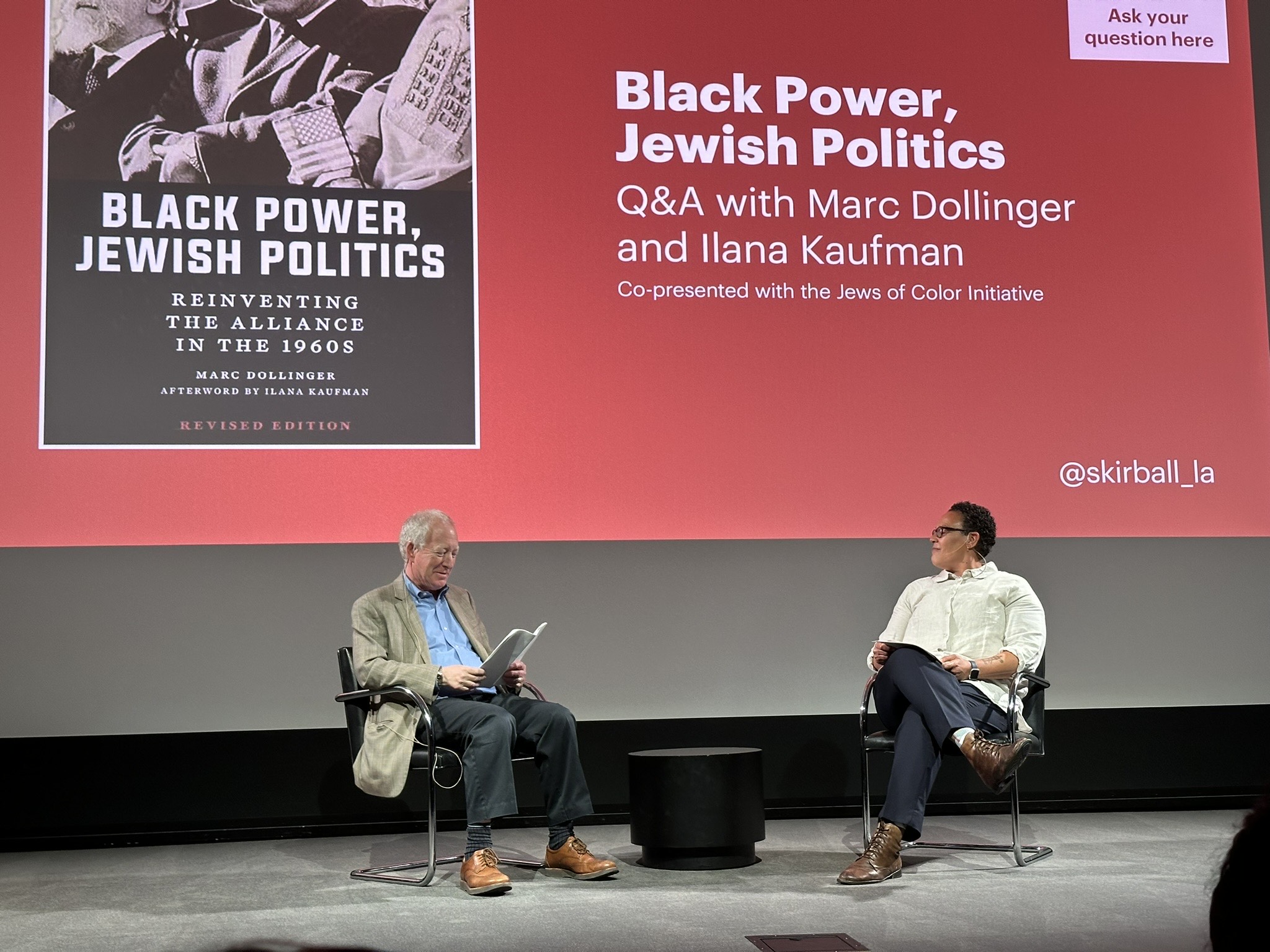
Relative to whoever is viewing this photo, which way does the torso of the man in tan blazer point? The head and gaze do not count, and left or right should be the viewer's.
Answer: facing the viewer and to the right of the viewer

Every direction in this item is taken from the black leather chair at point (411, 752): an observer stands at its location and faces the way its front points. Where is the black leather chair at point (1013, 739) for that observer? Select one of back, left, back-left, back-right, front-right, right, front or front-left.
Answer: front-left

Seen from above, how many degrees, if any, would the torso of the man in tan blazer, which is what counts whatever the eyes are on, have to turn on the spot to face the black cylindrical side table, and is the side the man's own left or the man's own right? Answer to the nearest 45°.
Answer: approximately 45° to the man's own left

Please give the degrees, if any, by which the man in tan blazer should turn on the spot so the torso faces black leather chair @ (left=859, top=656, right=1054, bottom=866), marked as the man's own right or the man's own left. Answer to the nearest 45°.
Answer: approximately 45° to the man's own left

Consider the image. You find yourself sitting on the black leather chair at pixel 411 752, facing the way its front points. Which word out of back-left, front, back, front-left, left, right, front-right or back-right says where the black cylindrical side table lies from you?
front-left

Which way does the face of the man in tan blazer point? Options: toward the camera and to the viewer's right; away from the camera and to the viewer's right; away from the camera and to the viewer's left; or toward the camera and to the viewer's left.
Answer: toward the camera and to the viewer's right
